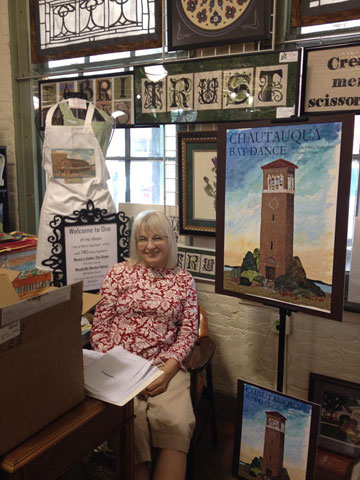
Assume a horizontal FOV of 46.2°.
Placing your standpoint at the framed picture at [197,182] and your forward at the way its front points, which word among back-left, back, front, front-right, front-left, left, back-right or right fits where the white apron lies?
right

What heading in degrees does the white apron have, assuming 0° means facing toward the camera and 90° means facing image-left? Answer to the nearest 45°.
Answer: approximately 0°

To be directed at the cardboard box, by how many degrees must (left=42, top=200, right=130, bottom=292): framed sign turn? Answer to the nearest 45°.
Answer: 0° — it already faces it

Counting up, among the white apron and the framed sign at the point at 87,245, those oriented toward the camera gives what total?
2
